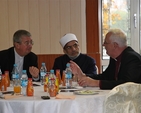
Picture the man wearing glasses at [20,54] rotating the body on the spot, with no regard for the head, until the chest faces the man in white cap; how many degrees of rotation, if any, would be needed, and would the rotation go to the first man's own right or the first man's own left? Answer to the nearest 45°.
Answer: approximately 45° to the first man's own left

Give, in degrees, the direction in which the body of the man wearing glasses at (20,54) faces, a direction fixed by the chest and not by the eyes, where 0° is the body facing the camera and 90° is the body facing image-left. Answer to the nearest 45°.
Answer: approximately 315°

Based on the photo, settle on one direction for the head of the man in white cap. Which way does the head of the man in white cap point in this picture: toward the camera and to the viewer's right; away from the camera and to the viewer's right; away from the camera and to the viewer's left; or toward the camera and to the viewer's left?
toward the camera and to the viewer's right

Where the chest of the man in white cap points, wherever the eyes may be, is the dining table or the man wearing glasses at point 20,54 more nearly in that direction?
the dining table

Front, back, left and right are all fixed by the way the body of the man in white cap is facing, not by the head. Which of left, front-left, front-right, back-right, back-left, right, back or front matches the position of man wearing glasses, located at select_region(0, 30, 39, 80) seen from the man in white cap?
right

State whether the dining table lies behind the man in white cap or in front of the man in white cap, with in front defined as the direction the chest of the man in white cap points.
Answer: in front

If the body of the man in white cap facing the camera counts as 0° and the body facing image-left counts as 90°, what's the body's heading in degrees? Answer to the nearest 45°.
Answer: approximately 0°
